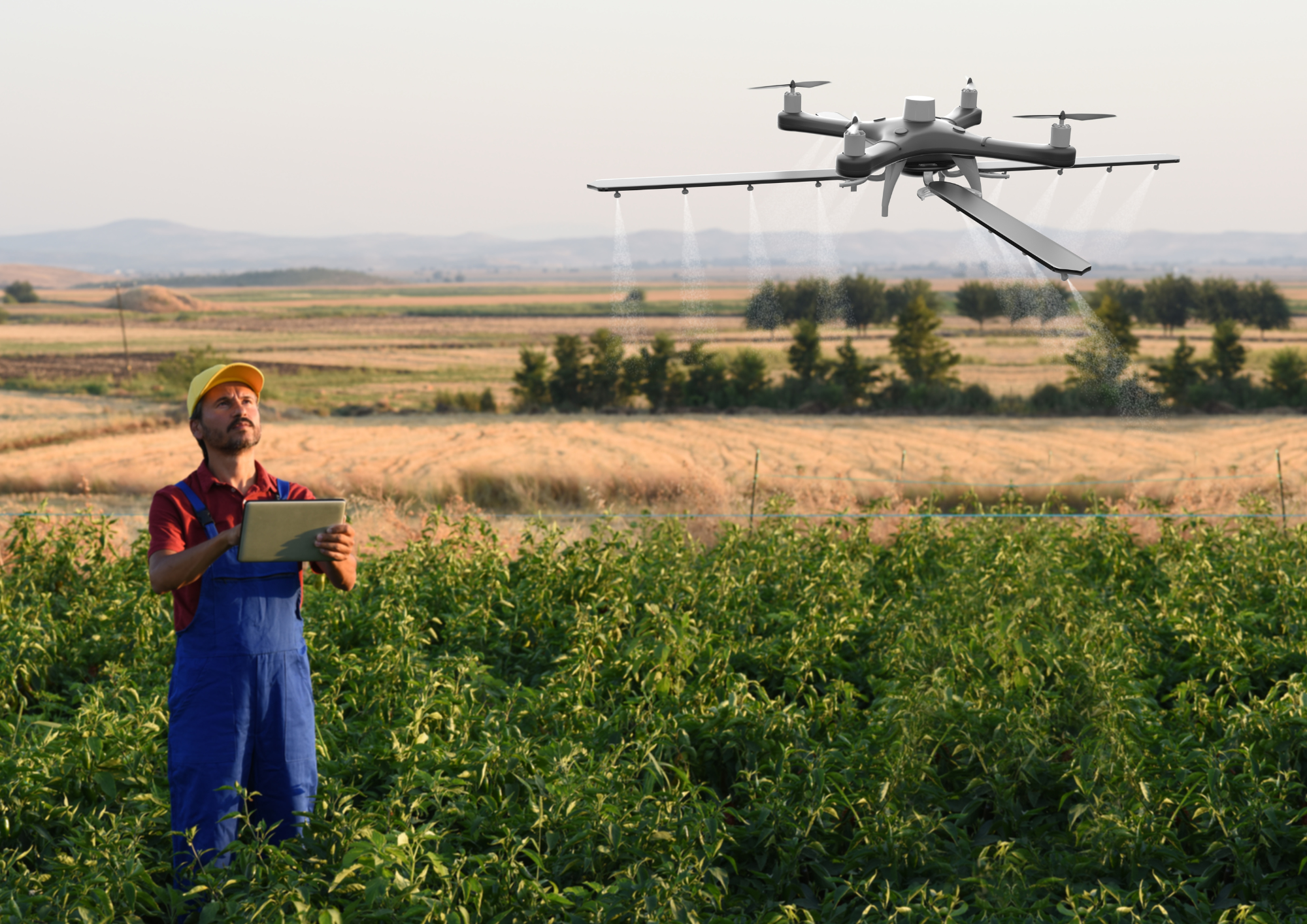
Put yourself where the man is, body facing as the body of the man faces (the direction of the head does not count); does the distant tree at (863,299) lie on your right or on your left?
on your left

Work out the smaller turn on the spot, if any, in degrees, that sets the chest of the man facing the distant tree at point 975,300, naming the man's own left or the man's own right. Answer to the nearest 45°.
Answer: approximately 90° to the man's own left

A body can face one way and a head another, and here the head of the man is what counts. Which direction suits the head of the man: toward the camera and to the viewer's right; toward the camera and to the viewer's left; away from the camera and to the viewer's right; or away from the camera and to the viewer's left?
toward the camera and to the viewer's right

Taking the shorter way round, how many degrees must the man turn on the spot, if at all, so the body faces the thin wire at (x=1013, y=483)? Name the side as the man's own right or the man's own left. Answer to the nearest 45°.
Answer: approximately 90° to the man's own left

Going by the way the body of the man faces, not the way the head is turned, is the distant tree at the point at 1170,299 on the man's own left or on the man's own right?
on the man's own left

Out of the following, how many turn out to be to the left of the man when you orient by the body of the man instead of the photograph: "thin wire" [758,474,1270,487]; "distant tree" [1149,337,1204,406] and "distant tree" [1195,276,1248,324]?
3

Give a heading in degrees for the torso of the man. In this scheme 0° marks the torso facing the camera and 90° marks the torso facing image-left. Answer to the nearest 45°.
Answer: approximately 315°

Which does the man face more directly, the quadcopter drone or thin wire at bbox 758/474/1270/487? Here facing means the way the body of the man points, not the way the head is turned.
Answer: the quadcopter drone
